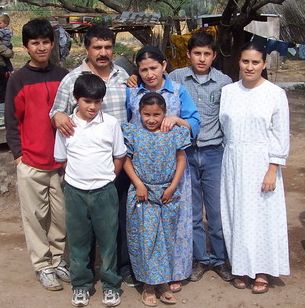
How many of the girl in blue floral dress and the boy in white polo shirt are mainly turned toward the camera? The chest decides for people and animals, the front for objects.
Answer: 2

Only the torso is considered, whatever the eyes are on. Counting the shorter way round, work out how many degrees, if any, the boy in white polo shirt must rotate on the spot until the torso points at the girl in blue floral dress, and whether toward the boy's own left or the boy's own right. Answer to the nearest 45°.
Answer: approximately 90° to the boy's own left

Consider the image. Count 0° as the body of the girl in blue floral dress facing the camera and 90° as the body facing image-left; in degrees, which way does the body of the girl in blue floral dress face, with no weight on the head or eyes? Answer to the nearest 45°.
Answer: approximately 0°
